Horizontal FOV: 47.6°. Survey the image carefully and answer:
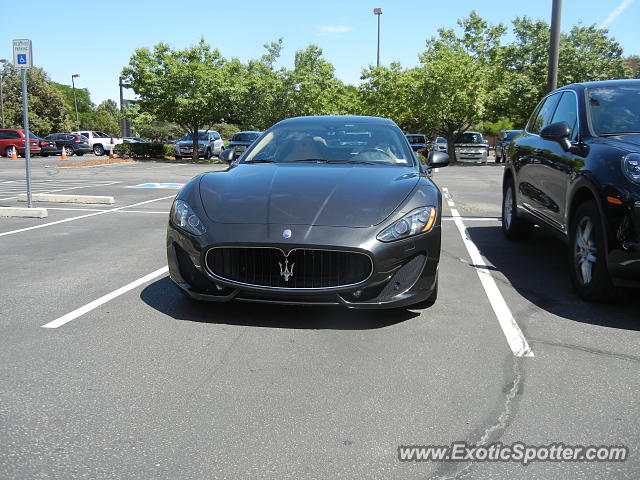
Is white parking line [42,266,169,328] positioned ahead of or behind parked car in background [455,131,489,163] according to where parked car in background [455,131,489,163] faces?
ahead

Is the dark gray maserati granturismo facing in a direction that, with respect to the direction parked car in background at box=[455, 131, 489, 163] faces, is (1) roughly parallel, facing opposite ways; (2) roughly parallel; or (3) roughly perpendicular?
roughly parallel

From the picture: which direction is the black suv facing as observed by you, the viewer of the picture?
facing the viewer and to the right of the viewer

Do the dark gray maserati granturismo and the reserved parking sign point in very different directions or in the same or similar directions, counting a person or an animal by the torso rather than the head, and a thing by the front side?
same or similar directions

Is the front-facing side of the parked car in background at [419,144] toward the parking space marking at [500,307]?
yes

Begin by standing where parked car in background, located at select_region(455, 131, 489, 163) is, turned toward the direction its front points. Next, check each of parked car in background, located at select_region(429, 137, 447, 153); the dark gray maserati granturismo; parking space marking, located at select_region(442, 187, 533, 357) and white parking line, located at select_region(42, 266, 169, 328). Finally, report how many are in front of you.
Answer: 3

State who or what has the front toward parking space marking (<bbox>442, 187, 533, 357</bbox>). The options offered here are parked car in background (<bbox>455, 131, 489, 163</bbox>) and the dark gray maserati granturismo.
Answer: the parked car in background

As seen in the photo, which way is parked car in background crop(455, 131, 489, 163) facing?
toward the camera

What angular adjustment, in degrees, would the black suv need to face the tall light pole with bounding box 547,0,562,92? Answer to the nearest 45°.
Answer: approximately 135° to its left

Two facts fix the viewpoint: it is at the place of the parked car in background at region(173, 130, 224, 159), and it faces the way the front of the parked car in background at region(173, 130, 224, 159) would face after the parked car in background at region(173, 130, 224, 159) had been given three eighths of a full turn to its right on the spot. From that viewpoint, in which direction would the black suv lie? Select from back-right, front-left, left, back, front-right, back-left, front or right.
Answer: back

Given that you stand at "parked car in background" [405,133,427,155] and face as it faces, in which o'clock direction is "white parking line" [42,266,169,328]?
The white parking line is roughly at 12 o'clock from the parked car in background.

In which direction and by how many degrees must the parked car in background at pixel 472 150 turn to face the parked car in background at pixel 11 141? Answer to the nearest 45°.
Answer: approximately 90° to its right

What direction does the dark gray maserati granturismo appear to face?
toward the camera

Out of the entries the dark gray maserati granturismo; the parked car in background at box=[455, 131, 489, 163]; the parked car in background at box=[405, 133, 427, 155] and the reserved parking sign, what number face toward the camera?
4

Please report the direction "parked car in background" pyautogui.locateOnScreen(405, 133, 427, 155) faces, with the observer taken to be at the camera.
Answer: facing the viewer

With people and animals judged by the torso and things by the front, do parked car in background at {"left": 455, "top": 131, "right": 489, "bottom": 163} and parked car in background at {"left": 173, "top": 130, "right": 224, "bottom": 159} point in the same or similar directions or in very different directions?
same or similar directions
